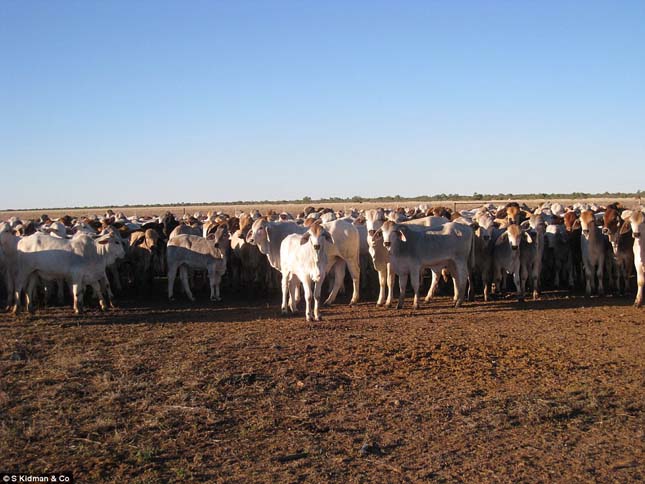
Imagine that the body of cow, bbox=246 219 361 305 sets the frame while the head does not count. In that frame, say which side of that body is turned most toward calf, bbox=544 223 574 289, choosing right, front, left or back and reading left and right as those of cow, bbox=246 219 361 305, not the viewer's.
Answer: back

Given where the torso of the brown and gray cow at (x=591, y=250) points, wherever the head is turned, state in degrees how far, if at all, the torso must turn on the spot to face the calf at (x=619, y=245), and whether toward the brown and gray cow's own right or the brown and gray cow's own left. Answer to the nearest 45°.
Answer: approximately 45° to the brown and gray cow's own left

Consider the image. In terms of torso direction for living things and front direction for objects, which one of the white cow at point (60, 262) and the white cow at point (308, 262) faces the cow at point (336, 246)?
the white cow at point (60, 262)

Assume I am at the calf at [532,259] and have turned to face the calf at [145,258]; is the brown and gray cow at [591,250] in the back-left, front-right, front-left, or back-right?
back-right

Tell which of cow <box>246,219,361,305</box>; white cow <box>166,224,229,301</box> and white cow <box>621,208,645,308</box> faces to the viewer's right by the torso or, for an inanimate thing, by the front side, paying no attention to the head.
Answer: white cow <box>166,224,229,301</box>

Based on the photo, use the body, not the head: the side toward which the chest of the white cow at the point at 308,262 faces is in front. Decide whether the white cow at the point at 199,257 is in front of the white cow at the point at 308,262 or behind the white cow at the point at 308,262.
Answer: behind

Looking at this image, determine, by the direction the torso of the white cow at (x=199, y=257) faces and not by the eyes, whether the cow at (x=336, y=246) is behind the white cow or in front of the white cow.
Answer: in front

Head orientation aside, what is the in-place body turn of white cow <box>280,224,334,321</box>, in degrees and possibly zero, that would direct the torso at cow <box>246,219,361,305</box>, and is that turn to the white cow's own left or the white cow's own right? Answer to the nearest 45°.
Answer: approximately 135° to the white cow's own left

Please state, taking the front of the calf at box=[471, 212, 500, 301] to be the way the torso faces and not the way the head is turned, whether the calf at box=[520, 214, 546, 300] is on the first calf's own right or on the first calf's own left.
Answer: on the first calf's own left

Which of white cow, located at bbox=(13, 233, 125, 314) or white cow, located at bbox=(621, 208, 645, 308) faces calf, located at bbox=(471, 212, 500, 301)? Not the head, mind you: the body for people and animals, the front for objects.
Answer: white cow, located at bbox=(13, 233, 125, 314)

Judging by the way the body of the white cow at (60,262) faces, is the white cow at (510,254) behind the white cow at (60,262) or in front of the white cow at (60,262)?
in front

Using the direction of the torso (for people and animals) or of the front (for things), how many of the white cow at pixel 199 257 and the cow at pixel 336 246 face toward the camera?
0

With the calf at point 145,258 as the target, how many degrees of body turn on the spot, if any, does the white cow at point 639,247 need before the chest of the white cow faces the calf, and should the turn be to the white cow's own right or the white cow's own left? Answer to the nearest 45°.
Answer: approximately 90° to the white cow's own right

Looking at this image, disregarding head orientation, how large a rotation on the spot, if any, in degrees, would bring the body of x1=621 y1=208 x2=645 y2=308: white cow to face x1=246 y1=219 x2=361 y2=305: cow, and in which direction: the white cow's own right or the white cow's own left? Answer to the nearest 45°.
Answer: approximately 90° to the white cow's own right
